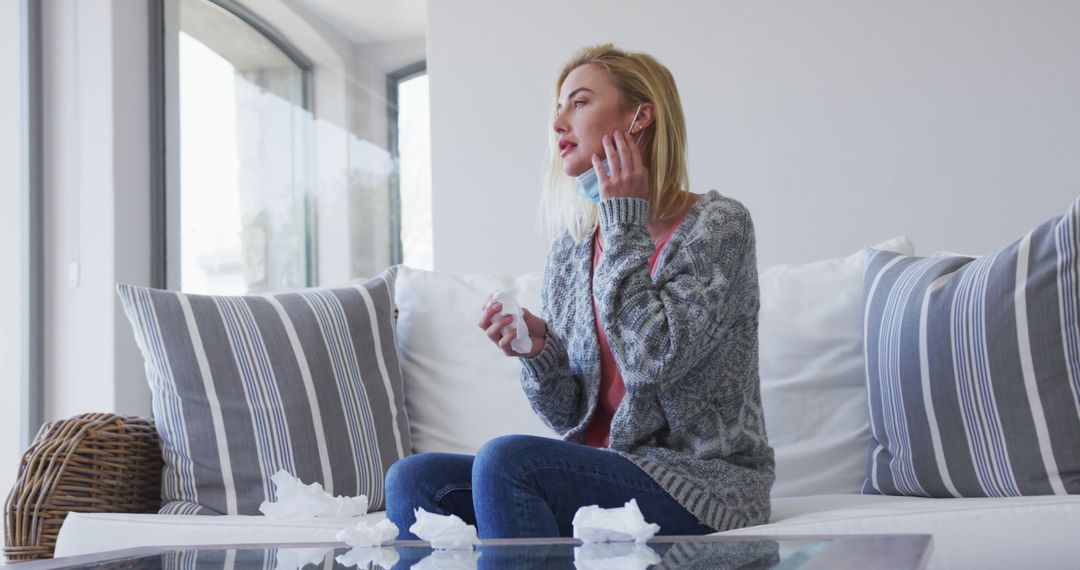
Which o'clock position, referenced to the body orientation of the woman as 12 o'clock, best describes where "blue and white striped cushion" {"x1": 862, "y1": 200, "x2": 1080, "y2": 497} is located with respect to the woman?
The blue and white striped cushion is roughly at 7 o'clock from the woman.

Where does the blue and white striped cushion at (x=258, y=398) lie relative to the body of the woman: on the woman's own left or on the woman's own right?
on the woman's own right

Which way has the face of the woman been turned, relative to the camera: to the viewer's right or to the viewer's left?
to the viewer's left

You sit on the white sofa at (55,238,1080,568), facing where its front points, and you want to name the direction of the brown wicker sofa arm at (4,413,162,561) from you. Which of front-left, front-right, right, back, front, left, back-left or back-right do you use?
right

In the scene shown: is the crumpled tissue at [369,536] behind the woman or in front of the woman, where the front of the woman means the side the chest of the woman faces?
in front

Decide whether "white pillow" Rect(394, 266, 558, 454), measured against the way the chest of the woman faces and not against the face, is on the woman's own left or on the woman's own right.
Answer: on the woman's own right

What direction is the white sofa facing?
toward the camera

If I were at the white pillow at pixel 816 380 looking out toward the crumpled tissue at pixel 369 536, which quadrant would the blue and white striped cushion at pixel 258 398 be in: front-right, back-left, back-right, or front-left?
front-right
